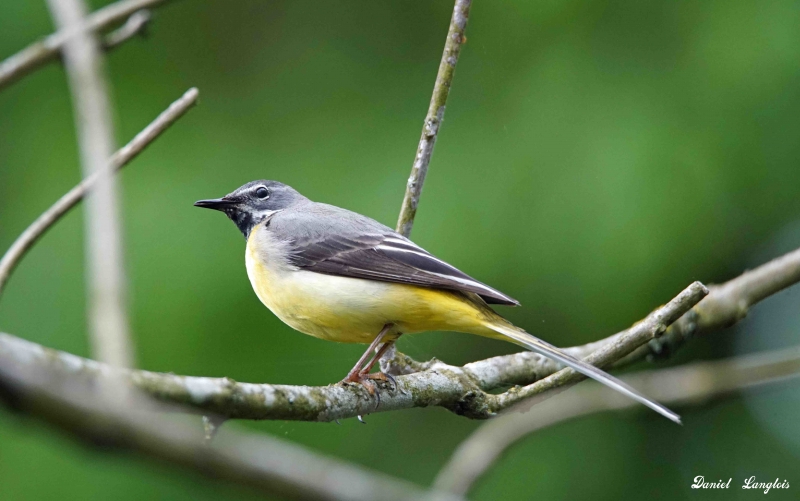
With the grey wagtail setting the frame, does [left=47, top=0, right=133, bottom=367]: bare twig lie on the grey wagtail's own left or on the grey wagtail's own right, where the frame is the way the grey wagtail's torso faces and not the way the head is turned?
on the grey wagtail's own left

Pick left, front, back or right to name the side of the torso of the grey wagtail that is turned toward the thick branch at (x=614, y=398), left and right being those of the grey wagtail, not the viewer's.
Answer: back

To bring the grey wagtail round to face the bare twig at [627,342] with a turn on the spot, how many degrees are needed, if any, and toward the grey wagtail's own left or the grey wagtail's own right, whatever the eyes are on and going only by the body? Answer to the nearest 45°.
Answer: approximately 135° to the grey wagtail's own left

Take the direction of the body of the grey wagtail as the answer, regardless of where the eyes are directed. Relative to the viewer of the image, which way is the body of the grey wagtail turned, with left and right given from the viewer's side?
facing to the left of the viewer

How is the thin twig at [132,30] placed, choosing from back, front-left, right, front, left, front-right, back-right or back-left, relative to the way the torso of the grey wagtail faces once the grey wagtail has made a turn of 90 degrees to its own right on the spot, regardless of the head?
back-left
